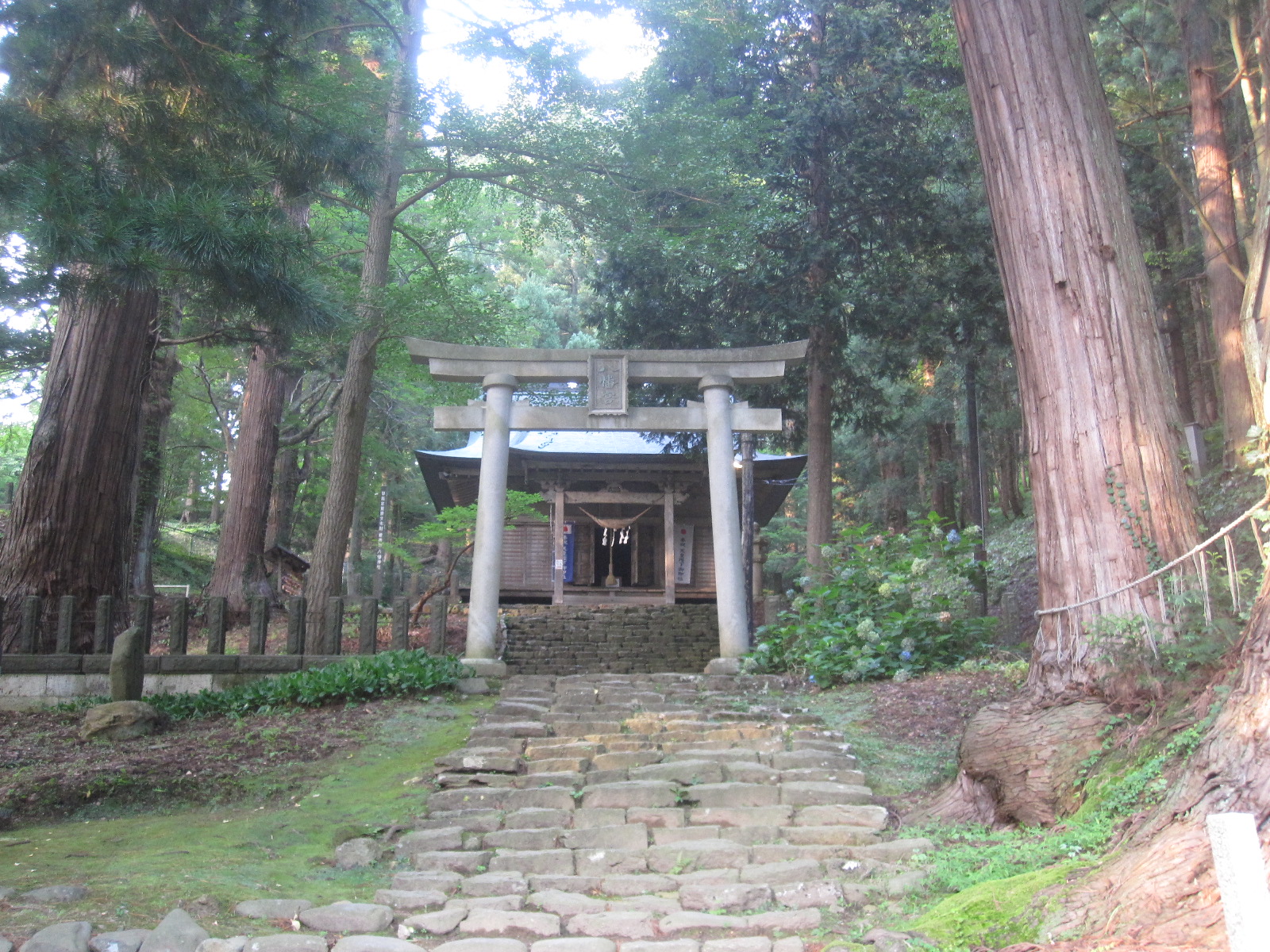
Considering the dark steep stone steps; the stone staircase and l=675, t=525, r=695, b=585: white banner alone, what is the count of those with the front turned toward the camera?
3

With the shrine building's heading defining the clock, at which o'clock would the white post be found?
The white post is roughly at 12 o'clock from the shrine building.

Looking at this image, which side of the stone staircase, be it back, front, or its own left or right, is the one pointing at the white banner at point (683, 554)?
back

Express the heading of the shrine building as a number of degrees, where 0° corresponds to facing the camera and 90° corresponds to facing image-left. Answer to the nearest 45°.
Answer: approximately 0°

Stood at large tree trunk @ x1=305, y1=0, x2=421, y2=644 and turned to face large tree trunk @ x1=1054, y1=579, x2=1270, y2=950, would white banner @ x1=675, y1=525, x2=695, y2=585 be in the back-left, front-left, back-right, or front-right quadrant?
back-left

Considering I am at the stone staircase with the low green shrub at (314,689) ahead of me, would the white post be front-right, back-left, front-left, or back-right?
back-left

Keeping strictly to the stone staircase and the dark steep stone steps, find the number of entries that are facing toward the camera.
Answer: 2

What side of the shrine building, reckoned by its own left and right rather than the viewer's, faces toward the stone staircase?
front

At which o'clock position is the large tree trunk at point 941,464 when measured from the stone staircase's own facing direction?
The large tree trunk is roughly at 7 o'clock from the stone staircase.

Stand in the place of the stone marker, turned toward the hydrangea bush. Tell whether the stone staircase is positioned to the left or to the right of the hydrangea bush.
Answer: right
